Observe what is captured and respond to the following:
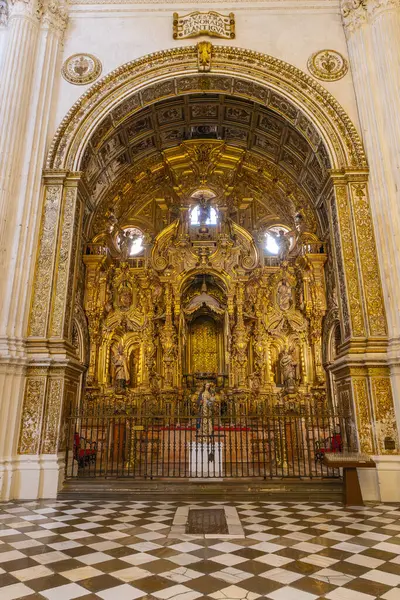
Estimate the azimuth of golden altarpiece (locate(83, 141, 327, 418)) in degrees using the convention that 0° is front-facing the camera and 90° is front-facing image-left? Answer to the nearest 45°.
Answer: approximately 0°
